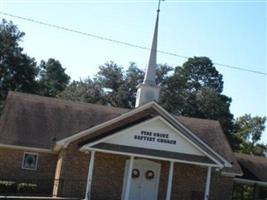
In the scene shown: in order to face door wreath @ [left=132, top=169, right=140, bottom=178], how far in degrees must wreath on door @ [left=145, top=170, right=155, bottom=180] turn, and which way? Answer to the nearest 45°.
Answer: approximately 90° to its right

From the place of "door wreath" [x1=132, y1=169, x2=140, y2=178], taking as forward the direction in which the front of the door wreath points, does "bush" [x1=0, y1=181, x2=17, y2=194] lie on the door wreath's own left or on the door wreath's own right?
on the door wreath's own right

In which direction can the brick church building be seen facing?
toward the camera

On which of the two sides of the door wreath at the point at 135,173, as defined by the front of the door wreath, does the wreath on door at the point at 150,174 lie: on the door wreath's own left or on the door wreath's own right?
on the door wreath's own left

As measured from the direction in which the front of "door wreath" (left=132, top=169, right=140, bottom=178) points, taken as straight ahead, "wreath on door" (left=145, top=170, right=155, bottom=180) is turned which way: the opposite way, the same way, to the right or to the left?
the same way

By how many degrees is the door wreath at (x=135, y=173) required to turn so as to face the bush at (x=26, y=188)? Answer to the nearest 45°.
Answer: approximately 90° to its right

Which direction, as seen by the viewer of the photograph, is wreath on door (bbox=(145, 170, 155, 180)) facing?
facing the viewer

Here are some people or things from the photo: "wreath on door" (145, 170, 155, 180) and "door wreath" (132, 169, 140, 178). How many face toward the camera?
2

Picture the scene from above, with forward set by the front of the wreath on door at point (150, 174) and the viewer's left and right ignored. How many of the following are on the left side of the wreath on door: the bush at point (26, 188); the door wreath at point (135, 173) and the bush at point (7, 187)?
0

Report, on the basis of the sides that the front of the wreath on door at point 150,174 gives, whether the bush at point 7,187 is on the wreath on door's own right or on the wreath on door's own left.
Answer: on the wreath on door's own right
